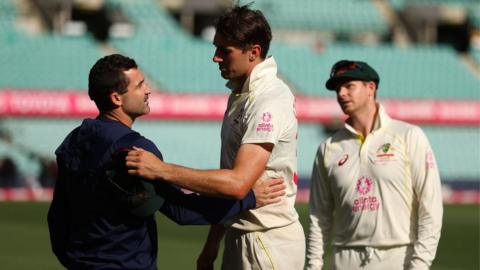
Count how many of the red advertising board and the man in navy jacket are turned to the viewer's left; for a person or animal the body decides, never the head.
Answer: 0

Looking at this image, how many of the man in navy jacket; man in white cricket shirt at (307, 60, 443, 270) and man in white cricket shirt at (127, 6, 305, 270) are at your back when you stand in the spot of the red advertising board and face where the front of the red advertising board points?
0

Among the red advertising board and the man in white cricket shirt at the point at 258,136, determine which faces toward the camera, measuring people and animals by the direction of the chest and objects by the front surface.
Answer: the red advertising board

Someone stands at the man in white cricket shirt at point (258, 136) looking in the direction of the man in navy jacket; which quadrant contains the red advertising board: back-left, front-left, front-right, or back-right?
back-right

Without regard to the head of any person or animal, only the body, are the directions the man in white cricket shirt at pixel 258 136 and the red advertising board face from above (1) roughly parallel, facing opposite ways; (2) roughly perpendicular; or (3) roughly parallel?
roughly perpendicular

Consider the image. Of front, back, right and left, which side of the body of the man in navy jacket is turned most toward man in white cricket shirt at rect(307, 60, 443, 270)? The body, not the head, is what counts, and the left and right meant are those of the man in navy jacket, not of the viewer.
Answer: front

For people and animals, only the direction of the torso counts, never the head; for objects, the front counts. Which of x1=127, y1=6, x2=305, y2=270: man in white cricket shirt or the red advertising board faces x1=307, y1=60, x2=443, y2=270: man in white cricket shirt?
the red advertising board

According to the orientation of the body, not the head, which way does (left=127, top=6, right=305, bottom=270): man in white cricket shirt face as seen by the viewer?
to the viewer's left

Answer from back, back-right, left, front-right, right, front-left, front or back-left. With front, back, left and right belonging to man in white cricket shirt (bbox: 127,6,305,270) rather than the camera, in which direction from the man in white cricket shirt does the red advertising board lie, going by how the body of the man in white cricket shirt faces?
right

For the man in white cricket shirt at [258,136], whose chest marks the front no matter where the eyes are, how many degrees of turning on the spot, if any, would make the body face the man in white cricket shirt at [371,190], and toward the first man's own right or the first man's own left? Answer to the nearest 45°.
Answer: approximately 135° to the first man's own right

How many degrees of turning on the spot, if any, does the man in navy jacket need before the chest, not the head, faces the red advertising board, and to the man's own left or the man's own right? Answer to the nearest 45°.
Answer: approximately 45° to the man's own left

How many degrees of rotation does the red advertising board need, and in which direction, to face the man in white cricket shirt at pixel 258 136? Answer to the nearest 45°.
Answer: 0° — it already faces them

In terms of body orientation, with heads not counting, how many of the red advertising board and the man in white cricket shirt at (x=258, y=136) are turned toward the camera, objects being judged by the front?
1

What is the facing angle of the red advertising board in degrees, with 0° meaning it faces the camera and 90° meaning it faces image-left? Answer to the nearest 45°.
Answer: approximately 0°

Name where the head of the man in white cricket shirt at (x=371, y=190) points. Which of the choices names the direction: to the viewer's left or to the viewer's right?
to the viewer's left

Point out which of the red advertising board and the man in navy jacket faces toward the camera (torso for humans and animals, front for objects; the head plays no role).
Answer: the red advertising board
